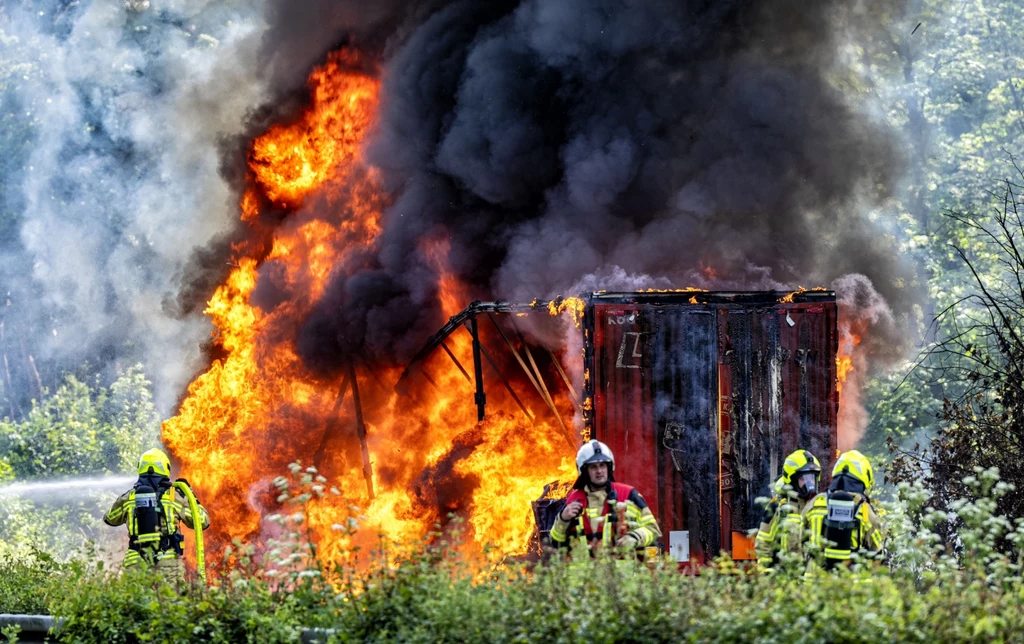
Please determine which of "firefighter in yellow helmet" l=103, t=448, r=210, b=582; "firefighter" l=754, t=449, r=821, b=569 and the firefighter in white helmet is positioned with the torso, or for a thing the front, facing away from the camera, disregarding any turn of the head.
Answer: the firefighter in yellow helmet

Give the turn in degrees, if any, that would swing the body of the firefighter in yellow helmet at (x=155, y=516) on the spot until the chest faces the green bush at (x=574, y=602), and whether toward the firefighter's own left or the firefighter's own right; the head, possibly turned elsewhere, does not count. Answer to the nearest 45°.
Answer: approximately 135° to the firefighter's own right

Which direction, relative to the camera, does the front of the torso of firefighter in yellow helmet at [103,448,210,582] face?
away from the camera

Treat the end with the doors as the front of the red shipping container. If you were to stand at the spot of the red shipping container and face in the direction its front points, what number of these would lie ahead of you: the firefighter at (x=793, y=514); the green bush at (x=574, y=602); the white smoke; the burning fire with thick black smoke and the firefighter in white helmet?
3

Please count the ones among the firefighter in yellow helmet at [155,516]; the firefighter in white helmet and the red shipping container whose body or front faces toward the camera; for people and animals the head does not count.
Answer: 2

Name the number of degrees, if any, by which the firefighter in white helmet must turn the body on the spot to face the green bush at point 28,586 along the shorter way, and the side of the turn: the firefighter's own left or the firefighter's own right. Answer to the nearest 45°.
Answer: approximately 90° to the firefighter's own right

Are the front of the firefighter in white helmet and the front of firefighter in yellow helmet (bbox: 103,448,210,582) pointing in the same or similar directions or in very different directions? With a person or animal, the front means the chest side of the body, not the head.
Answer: very different directions

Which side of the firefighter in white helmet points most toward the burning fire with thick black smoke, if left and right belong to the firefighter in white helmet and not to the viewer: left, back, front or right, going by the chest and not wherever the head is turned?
back

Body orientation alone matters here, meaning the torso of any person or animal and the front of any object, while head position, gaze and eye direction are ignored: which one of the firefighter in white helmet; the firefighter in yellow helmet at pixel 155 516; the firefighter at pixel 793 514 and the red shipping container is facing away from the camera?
the firefighter in yellow helmet

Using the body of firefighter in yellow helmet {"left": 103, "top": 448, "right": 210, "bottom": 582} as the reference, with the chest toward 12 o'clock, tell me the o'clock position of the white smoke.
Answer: The white smoke is roughly at 12 o'clock from the firefighter in yellow helmet.

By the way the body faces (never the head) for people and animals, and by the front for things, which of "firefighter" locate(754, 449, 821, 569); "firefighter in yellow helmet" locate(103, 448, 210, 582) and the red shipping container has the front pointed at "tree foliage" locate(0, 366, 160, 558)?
the firefighter in yellow helmet

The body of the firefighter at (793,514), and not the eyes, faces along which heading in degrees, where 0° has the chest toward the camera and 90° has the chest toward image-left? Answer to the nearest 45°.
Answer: approximately 315°
